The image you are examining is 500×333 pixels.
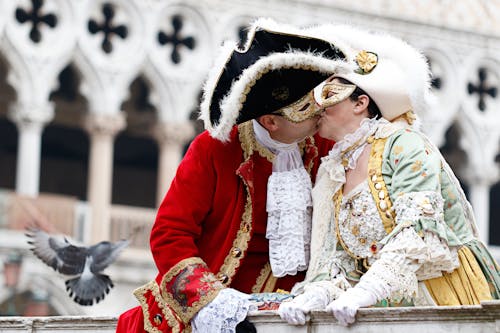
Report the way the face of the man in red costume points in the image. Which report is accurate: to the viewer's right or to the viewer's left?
to the viewer's right

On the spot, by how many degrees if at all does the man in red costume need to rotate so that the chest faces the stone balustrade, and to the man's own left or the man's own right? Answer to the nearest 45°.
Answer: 0° — they already face it

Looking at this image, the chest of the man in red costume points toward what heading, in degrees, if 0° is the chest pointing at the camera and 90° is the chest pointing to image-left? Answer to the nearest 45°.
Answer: approximately 315°

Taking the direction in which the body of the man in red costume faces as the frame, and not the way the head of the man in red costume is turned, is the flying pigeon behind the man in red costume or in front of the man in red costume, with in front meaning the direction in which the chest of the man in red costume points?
behind

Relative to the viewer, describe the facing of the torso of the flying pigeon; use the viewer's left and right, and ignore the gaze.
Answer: facing away from the viewer
